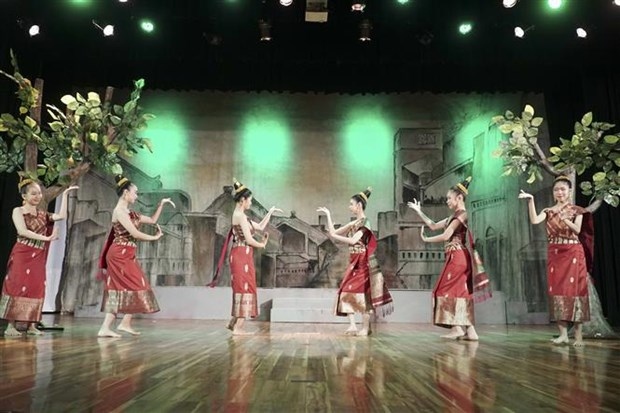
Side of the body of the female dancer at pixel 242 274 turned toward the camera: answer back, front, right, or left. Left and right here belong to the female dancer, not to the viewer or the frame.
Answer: right

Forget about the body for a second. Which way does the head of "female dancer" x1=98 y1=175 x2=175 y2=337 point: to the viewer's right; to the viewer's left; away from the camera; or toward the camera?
to the viewer's right

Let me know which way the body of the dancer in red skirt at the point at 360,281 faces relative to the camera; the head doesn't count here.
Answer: to the viewer's left

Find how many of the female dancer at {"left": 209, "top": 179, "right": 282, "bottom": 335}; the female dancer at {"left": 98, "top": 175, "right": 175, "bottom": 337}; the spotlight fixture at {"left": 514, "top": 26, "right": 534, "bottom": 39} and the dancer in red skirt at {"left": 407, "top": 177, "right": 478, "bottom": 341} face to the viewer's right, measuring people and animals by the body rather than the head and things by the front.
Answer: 2

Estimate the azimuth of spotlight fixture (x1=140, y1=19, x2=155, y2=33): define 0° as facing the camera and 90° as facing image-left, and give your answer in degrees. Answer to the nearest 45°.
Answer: approximately 0°

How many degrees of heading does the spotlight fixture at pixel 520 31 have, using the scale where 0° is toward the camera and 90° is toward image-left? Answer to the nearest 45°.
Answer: approximately 45°

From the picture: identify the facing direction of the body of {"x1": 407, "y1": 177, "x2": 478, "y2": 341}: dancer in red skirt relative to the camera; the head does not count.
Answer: to the viewer's left
